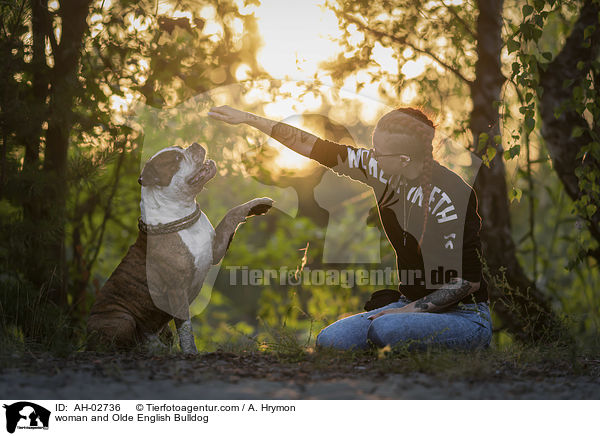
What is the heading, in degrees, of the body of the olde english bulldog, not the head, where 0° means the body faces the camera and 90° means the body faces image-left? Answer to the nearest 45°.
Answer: approximately 270°

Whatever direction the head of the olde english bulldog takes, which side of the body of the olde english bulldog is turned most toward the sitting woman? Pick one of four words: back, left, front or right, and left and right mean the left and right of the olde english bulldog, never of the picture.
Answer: front

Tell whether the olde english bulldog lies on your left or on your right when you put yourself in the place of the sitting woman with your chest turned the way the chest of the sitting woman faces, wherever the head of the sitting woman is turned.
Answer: on your right

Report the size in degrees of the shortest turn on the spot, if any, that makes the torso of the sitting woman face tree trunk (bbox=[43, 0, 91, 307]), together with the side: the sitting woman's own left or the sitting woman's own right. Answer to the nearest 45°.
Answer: approximately 45° to the sitting woman's own right

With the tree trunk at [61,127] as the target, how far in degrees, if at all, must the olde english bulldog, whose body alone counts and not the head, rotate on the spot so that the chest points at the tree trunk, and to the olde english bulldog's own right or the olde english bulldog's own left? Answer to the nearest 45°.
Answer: approximately 135° to the olde english bulldog's own left

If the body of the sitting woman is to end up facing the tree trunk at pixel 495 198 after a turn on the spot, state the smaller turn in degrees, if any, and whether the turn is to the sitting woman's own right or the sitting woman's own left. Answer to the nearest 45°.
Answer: approximately 180°

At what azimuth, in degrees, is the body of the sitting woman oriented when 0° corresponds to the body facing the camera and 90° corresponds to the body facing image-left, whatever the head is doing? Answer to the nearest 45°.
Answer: approximately 45°

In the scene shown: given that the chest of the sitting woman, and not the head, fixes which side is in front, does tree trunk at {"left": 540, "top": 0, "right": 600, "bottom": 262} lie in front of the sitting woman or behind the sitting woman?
behind

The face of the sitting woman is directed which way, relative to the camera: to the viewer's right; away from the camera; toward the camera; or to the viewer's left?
to the viewer's left

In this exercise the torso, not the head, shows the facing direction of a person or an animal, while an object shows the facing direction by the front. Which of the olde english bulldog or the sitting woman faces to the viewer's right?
the olde english bulldog

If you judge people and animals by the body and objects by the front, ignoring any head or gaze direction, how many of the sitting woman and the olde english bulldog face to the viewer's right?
1

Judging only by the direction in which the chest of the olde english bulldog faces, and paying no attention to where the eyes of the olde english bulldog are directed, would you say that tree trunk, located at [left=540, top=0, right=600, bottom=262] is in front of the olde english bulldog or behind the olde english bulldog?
in front
